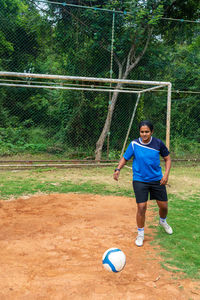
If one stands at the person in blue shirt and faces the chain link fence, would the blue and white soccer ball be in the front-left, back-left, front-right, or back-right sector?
back-left

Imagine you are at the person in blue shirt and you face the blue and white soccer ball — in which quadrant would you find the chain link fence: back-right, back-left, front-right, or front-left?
back-right

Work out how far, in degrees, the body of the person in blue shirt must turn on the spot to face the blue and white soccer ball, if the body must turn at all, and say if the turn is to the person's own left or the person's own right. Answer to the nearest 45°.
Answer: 0° — they already face it

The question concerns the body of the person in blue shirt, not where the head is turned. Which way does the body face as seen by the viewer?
toward the camera

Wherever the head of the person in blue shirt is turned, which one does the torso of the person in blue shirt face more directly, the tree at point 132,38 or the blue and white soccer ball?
the blue and white soccer ball

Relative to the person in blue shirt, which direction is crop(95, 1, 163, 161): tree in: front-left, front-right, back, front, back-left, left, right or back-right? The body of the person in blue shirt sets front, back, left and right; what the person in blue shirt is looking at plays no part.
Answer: back

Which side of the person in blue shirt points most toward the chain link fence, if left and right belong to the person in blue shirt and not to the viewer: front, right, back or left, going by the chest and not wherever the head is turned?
back
